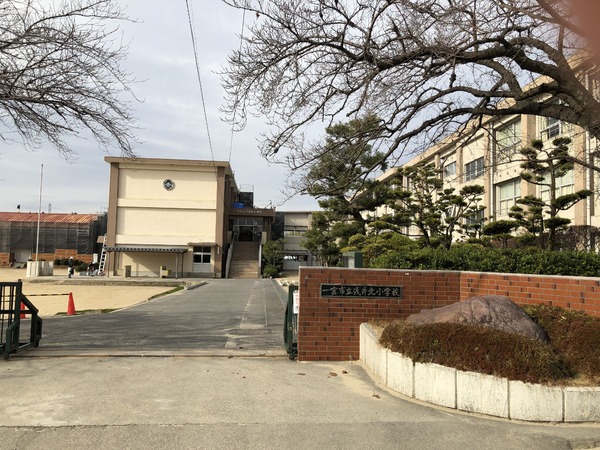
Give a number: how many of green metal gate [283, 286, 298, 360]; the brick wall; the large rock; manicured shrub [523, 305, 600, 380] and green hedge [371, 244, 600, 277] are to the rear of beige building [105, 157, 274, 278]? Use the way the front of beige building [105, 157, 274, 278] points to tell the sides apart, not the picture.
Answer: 0

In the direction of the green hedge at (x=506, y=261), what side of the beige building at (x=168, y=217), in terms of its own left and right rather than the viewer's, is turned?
front

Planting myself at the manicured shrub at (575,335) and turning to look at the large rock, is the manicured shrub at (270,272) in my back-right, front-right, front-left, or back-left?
front-right

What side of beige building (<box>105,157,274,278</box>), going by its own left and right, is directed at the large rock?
front

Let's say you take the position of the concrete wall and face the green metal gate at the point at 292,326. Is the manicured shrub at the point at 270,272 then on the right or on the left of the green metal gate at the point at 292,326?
right

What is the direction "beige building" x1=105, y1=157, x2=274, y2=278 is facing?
toward the camera

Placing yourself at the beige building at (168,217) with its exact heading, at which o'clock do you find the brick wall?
The brick wall is roughly at 12 o'clock from the beige building.

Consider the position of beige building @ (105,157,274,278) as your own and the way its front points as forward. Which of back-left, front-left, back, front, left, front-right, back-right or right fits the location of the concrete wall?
front

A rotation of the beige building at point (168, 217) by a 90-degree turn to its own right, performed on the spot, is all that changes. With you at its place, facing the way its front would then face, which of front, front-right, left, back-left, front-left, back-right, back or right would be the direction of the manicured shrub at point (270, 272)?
back

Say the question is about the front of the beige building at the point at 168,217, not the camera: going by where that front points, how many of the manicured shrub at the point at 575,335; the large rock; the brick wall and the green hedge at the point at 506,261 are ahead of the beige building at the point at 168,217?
4

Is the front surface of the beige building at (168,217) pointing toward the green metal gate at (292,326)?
yes
